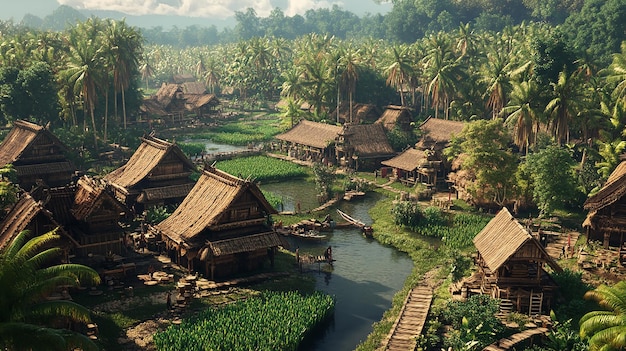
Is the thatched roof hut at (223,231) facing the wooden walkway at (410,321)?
yes

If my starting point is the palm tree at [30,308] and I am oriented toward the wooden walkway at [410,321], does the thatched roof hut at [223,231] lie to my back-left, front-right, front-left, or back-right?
front-left

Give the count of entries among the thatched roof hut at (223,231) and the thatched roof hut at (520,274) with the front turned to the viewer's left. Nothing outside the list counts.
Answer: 0

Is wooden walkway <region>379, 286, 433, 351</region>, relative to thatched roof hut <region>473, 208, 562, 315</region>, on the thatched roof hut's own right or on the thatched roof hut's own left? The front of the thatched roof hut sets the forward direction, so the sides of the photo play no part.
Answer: on the thatched roof hut's own right

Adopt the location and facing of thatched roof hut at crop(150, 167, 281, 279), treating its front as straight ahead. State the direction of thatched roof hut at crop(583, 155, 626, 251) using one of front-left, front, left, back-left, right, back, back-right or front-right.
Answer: front-left

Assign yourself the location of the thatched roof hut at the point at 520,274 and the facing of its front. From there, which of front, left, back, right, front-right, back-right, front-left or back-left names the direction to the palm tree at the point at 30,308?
right

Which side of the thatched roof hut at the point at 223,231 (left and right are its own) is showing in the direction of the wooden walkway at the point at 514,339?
front

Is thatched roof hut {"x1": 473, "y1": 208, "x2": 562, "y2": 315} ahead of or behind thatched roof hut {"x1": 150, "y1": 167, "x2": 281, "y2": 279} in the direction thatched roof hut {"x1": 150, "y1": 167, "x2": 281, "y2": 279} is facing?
ahead
